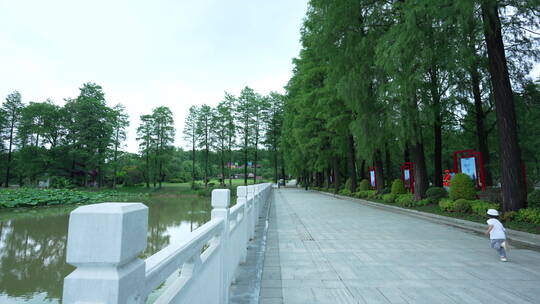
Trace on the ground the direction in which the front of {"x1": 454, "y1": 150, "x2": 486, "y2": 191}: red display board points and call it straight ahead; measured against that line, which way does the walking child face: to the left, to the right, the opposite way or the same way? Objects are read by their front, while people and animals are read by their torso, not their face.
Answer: to the right

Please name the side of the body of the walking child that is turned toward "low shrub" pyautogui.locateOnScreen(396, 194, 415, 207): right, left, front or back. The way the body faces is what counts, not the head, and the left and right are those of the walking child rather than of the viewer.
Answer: front

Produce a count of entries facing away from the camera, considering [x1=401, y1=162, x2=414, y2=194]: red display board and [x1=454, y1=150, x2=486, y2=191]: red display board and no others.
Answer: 0

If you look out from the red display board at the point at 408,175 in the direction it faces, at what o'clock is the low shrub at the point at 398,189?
The low shrub is roughly at 11 o'clock from the red display board.

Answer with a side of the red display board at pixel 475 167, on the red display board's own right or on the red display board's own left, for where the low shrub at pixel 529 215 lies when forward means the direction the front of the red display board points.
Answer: on the red display board's own left

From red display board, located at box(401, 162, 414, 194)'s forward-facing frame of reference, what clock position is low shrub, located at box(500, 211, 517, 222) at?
The low shrub is roughly at 10 o'clock from the red display board.

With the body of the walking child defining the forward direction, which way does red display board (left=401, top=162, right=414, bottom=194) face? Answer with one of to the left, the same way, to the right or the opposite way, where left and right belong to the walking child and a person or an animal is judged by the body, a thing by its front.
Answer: to the left

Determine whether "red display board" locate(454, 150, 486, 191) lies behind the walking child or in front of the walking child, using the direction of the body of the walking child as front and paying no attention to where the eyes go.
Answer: in front

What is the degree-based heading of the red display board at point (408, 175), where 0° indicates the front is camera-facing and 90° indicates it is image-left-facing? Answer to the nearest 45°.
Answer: approximately 45°

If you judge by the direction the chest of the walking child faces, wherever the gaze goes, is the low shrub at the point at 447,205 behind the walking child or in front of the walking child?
in front

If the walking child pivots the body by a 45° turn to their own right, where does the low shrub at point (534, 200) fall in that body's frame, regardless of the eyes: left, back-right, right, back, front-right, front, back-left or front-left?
front

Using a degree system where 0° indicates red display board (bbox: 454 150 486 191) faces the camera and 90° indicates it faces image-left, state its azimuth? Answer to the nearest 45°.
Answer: approximately 45°

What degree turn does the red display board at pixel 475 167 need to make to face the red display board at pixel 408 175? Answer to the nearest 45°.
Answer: approximately 90° to its right

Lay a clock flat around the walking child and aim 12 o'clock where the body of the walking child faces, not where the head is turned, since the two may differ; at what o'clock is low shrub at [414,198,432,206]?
The low shrub is roughly at 1 o'clock from the walking child.
